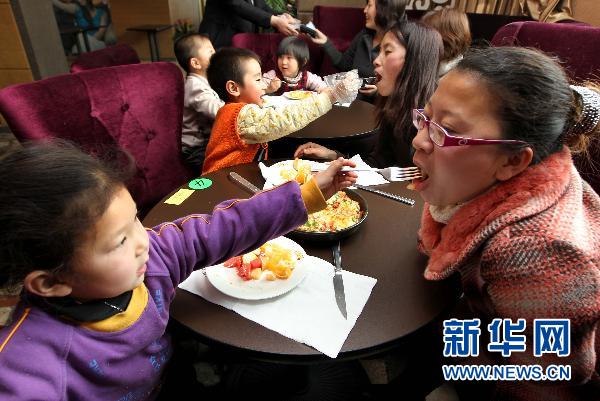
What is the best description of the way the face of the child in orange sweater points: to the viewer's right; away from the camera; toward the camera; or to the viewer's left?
to the viewer's right

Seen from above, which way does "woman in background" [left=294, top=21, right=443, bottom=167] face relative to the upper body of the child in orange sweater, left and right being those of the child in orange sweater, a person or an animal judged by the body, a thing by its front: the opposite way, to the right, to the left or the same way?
the opposite way

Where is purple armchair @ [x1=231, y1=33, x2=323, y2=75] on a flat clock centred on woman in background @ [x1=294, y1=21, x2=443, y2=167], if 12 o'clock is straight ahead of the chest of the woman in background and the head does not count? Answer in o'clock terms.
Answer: The purple armchair is roughly at 2 o'clock from the woman in background.

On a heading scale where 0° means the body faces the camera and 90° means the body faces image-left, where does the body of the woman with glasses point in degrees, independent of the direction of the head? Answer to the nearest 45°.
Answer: approximately 90°

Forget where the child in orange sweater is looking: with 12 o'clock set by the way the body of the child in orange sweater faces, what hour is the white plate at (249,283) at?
The white plate is roughly at 3 o'clock from the child in orange sweater.

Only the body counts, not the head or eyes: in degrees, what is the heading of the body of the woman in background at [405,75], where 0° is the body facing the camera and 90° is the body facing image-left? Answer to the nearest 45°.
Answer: approximately 90°

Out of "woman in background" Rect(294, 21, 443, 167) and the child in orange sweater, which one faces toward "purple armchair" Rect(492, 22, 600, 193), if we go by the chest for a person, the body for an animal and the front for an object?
the child in orange sweater

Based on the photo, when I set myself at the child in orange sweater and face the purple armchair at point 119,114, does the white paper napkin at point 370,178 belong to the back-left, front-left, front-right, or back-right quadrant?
back-left

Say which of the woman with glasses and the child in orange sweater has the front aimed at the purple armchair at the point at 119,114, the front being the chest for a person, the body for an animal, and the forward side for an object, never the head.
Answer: the woman with glasses

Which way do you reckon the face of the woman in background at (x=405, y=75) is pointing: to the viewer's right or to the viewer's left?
to the viewer's left

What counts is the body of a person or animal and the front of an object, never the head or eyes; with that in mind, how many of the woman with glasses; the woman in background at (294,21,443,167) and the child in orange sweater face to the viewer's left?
2
